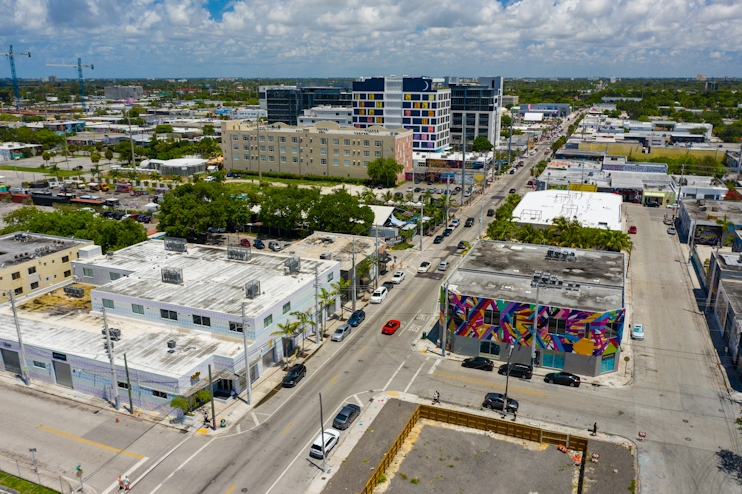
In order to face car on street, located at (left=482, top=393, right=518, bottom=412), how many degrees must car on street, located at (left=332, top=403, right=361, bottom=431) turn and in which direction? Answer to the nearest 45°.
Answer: approximately 45° to its right

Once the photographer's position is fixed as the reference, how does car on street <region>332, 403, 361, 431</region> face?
facing away from the viewer and to the right of the viewer

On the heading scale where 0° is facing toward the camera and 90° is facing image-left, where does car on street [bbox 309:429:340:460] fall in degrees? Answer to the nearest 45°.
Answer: approximately 225°
